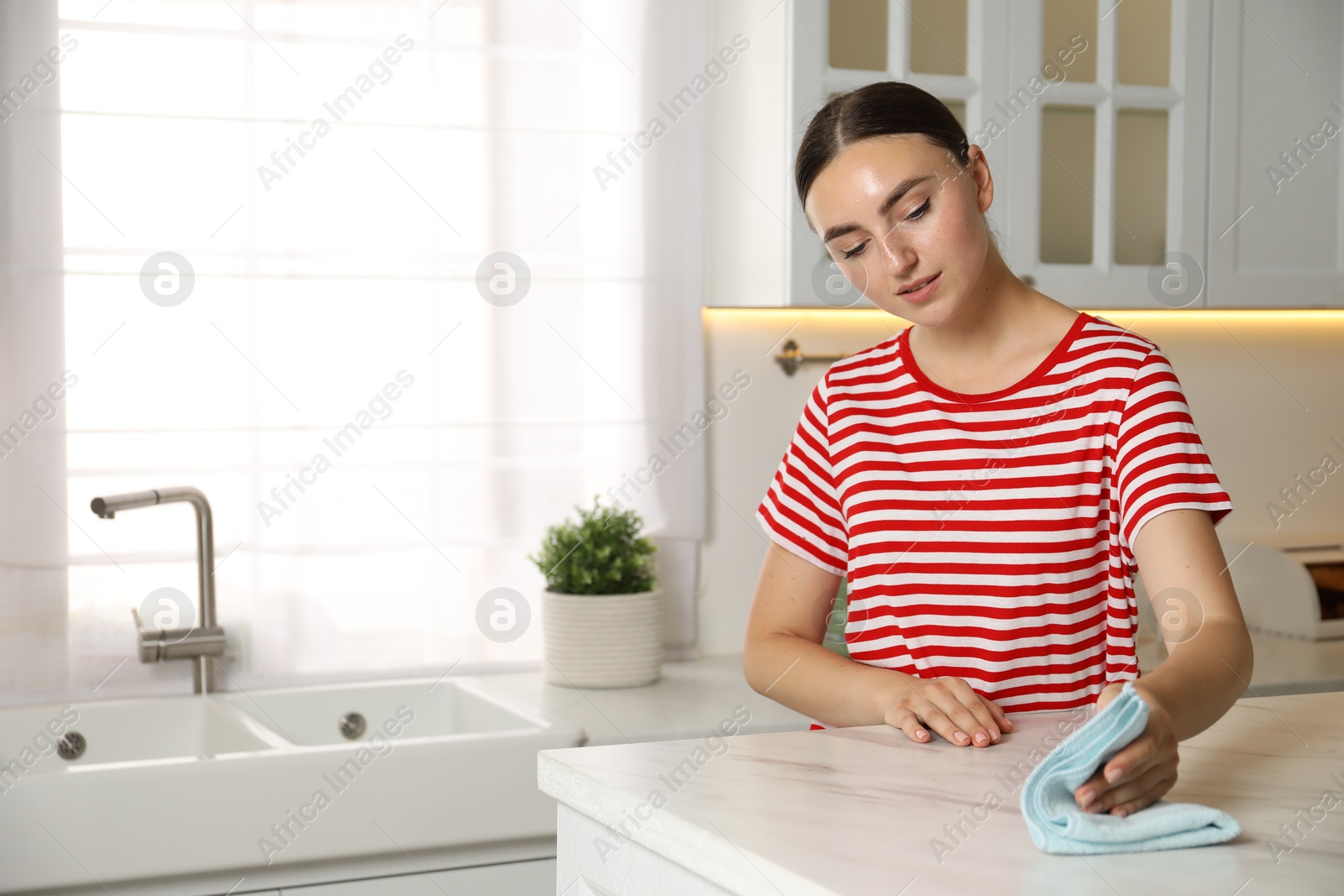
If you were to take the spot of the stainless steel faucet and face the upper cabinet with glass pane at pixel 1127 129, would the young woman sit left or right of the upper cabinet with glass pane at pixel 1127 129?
right

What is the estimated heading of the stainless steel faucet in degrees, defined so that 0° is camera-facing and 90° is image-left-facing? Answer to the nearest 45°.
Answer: approximately 45°

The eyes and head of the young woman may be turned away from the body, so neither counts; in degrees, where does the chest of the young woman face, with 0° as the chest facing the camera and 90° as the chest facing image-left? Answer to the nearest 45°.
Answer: approximately 0°

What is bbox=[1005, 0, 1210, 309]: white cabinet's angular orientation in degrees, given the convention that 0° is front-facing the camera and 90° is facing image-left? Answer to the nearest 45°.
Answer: approximately 0°

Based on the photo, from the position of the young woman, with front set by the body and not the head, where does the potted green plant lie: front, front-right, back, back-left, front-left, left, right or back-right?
back-right

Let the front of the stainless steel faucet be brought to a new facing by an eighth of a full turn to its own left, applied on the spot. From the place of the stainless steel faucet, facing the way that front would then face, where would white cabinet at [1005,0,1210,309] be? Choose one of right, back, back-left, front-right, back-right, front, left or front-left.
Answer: left

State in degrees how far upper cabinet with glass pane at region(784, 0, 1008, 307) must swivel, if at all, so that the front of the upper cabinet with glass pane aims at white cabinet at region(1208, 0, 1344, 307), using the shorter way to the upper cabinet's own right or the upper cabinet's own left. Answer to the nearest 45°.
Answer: approximately 135° to the upper cabinet's own left
